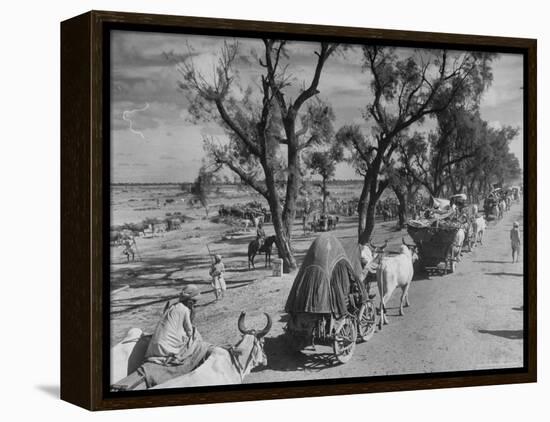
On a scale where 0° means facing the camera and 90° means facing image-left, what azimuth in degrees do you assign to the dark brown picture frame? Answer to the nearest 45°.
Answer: approximately 315°
